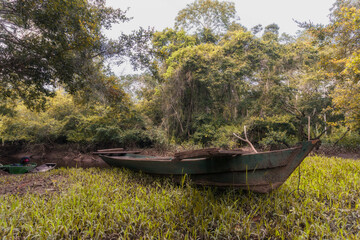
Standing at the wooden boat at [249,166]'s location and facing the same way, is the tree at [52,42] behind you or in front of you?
behind

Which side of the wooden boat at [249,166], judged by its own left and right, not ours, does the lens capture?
right
